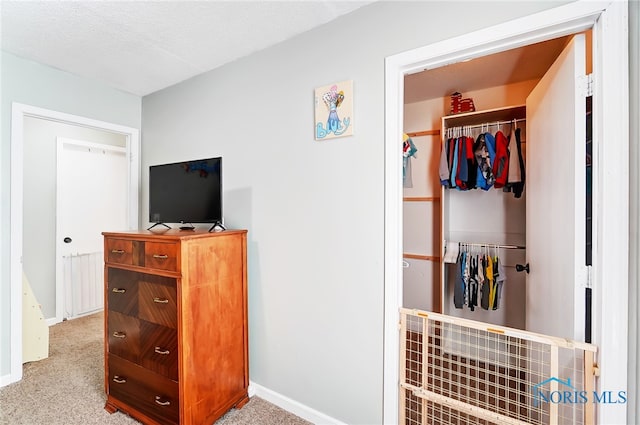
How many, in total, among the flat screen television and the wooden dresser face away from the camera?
0

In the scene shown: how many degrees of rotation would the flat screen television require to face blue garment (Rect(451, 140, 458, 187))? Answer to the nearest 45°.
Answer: approximately 135° to its left

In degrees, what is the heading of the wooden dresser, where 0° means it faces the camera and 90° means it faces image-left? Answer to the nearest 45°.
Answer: approximately 45°

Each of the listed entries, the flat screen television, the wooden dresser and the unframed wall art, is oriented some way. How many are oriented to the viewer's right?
0

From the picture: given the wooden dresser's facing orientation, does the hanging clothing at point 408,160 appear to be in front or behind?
behind

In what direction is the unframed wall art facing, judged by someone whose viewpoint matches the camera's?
facing the viewer and to the left of the viewer

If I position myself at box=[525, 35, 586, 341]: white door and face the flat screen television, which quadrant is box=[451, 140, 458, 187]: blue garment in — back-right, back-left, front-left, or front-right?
front-right

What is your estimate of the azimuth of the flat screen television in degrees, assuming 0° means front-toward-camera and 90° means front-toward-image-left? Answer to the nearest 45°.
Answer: approximately 45°

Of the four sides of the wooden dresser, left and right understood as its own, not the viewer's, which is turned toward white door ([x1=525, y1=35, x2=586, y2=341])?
left

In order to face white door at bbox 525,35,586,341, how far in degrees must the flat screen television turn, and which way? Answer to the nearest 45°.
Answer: approximately 90° to its left
